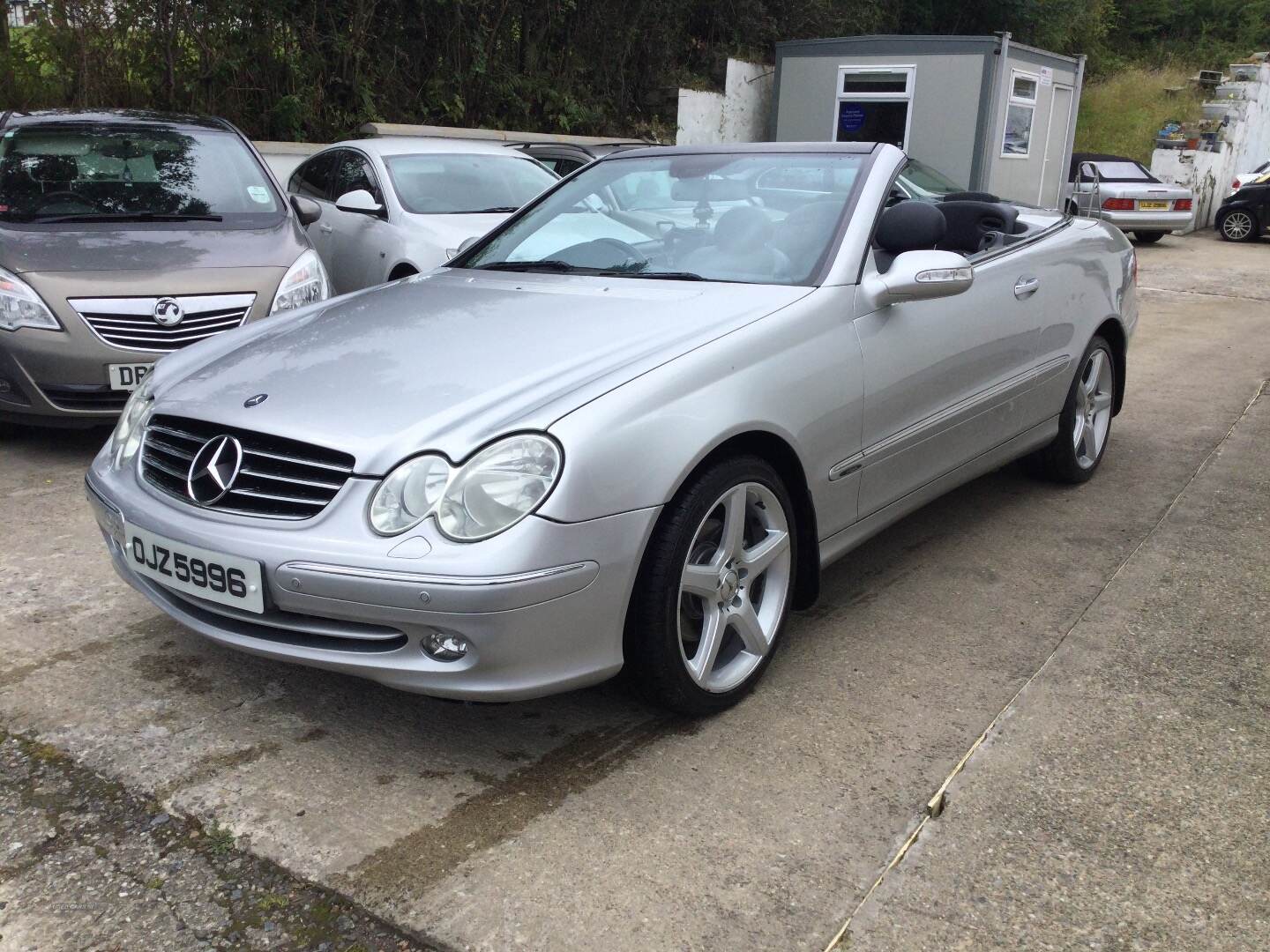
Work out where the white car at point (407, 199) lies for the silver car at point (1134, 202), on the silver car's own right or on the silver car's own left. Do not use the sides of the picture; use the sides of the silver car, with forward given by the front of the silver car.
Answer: on the silver car's own left

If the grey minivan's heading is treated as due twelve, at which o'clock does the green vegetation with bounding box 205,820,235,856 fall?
The green vegetation is roughly at 12 o'clock from the grey minivan.

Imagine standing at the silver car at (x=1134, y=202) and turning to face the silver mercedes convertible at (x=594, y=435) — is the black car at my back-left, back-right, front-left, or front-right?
back-left

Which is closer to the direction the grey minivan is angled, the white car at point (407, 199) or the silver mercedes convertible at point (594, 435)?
the silver mercedes convertible

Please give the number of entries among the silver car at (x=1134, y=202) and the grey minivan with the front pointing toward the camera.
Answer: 1

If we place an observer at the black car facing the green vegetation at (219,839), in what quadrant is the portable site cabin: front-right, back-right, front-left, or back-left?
front-right

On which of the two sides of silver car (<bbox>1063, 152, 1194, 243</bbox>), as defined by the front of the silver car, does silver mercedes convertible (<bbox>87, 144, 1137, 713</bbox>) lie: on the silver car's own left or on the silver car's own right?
on the silver car's own left

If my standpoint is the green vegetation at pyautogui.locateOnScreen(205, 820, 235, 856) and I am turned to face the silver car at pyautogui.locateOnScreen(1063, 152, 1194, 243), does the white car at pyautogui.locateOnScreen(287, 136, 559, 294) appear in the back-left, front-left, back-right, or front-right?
front-left

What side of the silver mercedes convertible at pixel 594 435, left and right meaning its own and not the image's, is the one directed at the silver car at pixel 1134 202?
back

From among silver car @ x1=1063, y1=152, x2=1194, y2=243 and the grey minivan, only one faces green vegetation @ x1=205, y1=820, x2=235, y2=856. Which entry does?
the grey minivan

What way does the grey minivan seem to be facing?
toward the camera

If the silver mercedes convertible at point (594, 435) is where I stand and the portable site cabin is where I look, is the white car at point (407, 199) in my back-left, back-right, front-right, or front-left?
front-left

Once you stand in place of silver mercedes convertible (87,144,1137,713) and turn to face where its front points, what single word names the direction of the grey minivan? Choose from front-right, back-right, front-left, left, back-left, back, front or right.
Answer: right
